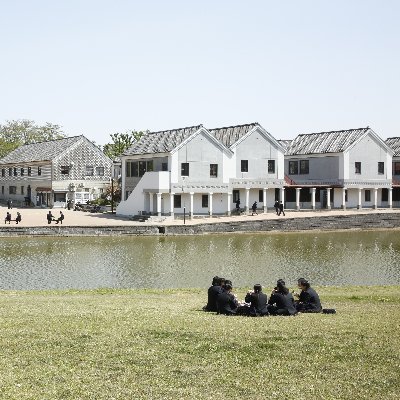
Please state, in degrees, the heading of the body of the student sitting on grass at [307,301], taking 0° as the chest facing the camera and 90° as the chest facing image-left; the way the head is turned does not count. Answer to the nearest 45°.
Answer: approximately 90°

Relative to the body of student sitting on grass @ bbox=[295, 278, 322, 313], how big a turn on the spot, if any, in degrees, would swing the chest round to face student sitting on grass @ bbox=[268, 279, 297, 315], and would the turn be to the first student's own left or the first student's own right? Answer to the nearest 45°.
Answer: approximately 45° to the first student's own left

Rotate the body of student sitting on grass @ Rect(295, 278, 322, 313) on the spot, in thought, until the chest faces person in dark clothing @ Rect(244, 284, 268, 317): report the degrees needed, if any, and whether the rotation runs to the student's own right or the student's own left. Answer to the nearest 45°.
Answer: approximately 45° to the student's own left
